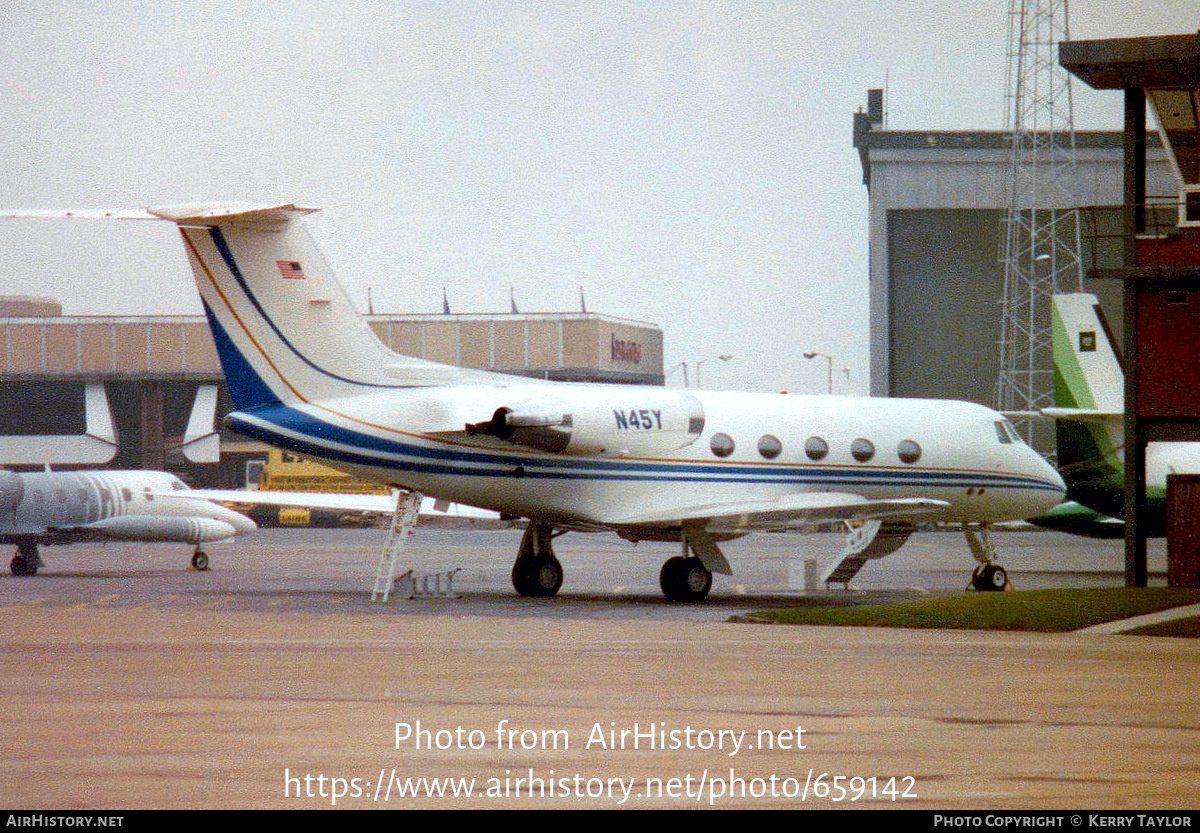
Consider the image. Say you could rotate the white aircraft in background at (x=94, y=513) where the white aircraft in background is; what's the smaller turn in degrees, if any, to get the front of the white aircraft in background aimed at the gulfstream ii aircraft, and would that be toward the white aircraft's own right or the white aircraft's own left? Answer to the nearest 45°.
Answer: approximately 45° to the white aircraft's own right

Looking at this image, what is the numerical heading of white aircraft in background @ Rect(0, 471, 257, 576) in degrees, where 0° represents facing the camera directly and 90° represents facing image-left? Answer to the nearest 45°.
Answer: approximately 270°

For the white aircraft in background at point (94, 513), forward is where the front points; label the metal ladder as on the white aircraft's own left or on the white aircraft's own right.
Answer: on the white aircraft's own right
